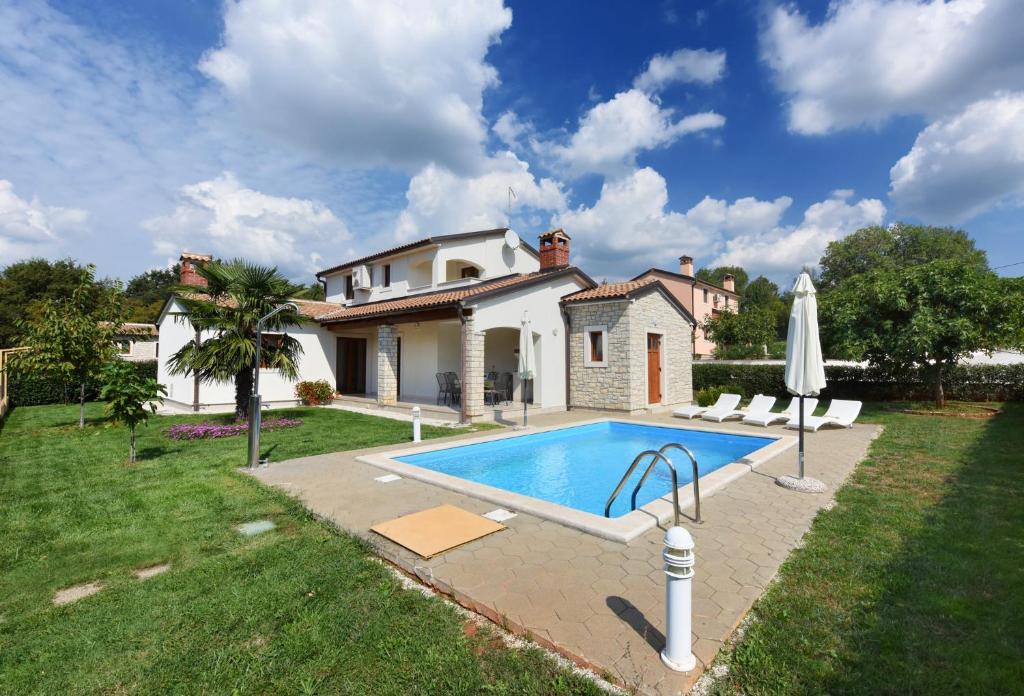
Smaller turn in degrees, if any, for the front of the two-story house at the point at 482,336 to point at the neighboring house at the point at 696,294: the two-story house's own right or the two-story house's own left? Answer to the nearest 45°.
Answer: approximately 180°

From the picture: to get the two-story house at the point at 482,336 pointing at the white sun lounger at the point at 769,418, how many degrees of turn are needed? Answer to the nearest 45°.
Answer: approximately 90° to its left

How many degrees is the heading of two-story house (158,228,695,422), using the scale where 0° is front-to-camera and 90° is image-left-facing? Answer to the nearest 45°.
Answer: approximately 45°

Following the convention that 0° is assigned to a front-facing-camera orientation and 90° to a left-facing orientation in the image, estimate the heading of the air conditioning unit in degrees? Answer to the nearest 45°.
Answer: approximately 45°

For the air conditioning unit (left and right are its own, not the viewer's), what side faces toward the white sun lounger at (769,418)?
left

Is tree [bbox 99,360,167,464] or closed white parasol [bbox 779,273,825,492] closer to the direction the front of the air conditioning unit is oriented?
the tree

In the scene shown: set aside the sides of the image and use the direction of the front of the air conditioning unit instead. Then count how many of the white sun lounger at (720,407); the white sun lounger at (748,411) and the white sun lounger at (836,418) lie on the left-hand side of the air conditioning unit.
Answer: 3

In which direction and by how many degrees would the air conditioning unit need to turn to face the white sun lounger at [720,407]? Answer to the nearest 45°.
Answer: approximately 90° to its left

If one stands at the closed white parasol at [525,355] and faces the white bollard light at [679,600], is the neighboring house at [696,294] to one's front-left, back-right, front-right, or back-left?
back-left
